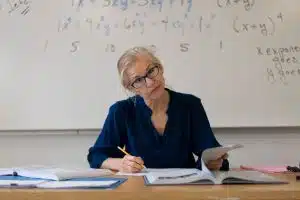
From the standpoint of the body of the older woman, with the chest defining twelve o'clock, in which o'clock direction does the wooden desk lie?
The wooden desk is roughly at 12 o'clock from the older woman.

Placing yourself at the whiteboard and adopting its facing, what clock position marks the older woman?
The older woman is roughly at 12 o'clock from the whiteboard.

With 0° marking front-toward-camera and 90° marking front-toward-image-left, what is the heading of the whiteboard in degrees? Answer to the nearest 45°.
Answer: approximately 0°

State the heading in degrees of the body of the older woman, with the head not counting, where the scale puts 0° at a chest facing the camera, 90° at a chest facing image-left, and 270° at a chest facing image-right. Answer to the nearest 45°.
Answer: approximately 0°

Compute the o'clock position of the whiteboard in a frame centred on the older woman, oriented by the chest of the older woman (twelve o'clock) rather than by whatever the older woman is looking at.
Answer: The whiteboard is roughly at 6 o'clock from the older woman.

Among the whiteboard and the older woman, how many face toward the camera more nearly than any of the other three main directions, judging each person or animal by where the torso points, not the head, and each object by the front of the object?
2

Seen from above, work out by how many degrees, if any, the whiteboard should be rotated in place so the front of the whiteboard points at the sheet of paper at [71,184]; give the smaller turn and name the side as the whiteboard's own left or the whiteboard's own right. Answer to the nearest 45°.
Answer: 0° — it already faces it
